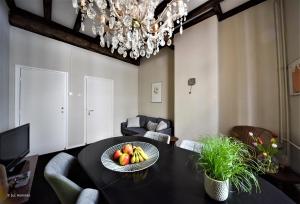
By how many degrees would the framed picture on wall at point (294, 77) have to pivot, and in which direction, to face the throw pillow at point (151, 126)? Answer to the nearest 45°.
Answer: approximately 45° to its right

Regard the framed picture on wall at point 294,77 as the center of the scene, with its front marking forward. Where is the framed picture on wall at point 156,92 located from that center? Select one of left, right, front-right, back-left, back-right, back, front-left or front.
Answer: front-right

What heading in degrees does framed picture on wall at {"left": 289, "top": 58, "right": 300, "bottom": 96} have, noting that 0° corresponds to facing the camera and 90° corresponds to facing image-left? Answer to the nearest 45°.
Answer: approximately 45°

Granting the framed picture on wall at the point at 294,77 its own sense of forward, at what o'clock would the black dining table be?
The black dining table is roughly at 11 o'clock from the framed picture on wall.
